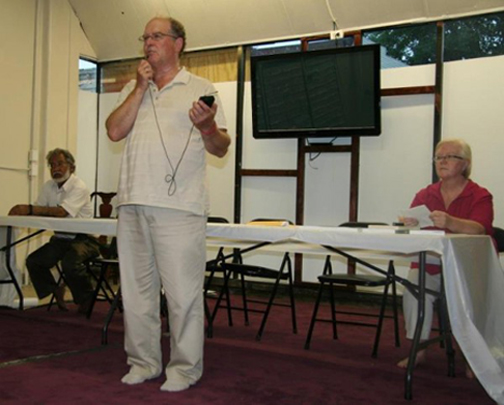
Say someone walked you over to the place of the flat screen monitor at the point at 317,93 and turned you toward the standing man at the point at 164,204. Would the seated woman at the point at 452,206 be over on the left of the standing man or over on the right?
left

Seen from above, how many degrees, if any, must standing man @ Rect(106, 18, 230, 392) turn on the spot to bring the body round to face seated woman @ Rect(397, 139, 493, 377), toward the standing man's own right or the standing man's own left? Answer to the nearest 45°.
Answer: approximately 135° to the standing man's own left

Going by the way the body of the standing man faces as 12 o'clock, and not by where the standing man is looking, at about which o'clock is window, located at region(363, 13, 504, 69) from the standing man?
The window is roughly at 6 o'clock from the standing man.

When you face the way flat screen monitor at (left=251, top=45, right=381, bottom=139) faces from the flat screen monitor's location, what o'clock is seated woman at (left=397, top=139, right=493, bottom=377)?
The seated woman is roughly at 10 o'clock from the flat screen monitor.

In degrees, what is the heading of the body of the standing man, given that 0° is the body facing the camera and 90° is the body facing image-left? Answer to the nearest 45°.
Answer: approximately 45°

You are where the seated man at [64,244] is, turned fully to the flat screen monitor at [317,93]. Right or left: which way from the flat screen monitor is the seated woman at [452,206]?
right

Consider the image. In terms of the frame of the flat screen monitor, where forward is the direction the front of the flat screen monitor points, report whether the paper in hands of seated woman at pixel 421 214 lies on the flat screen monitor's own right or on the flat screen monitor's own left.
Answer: on the flat screen monitor's own left
